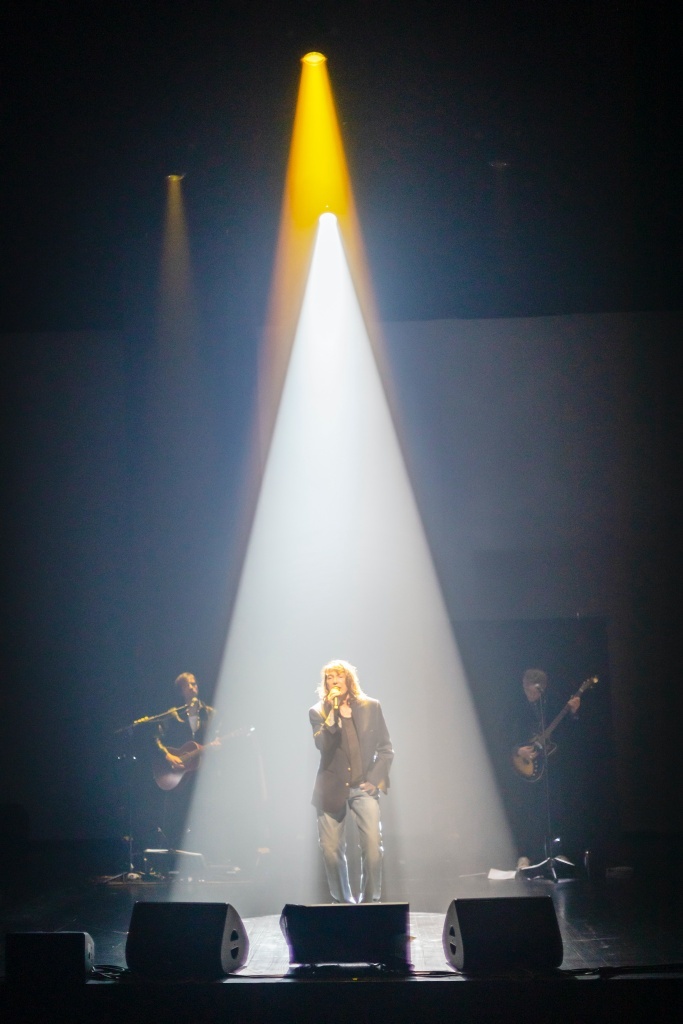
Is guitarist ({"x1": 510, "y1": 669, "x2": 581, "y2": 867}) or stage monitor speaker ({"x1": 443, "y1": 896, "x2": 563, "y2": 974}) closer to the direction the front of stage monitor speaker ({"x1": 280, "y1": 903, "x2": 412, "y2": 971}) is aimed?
the guitarist

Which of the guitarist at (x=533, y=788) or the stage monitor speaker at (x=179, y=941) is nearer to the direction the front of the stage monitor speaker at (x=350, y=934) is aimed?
the guitarist

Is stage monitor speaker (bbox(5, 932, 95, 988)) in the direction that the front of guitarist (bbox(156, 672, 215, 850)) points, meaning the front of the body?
no

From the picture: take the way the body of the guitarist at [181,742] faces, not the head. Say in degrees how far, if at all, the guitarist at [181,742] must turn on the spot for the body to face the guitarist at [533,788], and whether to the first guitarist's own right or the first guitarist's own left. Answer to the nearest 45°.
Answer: approximately 45° to the first guitarist's own left

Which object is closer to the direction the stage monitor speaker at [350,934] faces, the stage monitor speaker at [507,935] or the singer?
the singer

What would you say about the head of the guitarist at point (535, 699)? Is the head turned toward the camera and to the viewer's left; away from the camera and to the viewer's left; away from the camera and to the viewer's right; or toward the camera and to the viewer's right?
toward the camera and to the viewer's left

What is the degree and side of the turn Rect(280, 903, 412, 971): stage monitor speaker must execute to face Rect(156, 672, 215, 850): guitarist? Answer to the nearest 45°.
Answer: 0° — it already faces them

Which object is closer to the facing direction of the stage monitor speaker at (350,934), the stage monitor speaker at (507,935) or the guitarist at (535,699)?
the guitarist

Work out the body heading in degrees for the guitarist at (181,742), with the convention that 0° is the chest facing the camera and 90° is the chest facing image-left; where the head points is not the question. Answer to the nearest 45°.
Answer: approximately 315°

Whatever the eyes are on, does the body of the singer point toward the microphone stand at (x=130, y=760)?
no

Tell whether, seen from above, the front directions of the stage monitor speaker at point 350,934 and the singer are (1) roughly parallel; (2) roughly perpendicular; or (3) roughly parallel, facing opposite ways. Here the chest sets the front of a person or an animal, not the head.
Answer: roughly parallel, facing opposite ways

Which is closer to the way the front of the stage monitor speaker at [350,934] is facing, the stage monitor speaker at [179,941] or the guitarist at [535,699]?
the guitarist

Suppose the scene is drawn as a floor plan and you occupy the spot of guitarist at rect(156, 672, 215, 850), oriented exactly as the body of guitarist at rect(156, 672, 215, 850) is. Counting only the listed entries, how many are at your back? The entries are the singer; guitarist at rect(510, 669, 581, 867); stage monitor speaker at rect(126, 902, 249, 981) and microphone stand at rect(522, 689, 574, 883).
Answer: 0

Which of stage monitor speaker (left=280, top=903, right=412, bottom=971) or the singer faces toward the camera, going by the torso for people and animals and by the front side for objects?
the singer

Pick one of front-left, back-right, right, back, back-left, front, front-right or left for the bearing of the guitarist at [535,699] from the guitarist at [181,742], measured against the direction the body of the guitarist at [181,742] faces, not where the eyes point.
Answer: front-left

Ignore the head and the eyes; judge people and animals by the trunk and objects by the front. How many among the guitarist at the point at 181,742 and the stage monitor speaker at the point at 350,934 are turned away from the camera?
1

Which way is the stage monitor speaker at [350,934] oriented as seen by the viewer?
away from the camera

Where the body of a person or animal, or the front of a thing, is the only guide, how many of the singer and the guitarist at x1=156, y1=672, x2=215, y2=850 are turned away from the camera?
0

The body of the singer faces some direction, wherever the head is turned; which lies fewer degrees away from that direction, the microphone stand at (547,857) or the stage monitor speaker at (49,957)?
the stage monitor speaker

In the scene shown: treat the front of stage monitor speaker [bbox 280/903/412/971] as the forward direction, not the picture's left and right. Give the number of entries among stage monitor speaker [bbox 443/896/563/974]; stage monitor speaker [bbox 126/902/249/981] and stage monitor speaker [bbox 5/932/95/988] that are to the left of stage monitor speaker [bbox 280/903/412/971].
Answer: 2

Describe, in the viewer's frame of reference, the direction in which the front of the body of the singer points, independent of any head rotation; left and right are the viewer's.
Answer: facing the viewer

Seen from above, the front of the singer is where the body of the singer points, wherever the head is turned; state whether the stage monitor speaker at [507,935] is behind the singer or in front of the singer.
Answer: in front

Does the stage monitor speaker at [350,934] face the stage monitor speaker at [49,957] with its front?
no

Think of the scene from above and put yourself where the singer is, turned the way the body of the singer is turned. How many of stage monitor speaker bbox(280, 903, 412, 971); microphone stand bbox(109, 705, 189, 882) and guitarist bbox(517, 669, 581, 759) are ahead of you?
1
